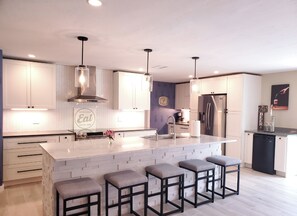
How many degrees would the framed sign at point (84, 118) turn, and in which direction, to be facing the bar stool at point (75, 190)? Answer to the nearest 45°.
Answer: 0° — it already faces it

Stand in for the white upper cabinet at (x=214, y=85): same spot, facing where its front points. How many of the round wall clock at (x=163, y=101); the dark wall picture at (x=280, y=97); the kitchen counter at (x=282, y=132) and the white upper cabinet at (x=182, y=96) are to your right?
2

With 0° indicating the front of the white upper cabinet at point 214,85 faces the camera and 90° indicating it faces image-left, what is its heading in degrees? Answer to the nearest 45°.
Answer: approximately 45°

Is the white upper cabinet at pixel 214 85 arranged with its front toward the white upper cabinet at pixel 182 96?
no

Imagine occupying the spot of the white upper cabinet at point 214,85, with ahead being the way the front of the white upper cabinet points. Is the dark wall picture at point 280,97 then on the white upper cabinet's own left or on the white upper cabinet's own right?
on the white upper cabinet's own left

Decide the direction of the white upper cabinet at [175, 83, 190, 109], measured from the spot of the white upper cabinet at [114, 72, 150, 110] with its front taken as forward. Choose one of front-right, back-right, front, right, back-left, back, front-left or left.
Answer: left

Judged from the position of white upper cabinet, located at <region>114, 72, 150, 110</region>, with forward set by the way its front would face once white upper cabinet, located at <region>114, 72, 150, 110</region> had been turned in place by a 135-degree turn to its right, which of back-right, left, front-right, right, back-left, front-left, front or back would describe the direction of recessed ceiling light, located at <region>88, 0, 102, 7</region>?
left

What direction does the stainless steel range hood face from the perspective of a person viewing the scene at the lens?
facing the viewer

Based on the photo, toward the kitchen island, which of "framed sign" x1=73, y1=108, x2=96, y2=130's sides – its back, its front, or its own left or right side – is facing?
front

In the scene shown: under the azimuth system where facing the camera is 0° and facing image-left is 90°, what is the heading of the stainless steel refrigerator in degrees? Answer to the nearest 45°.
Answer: approximately 45°

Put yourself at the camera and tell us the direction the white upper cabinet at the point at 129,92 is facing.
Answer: facing the viewer and to the right of the viewer

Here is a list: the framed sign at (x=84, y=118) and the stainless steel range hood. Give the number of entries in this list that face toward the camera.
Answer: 2
